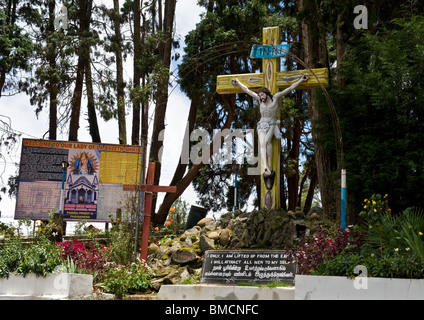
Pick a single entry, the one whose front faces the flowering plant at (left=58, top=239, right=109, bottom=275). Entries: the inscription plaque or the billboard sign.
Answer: the billboard sign

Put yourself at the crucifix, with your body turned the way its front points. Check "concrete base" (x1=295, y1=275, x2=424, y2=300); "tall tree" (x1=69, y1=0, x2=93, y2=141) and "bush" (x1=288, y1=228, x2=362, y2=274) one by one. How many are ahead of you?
2

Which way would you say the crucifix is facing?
toward the camera

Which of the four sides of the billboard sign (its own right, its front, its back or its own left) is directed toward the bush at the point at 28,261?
front

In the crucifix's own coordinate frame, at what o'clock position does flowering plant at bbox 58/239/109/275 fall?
The flowering plant is roughly at 2 o'clock from the crucifix.

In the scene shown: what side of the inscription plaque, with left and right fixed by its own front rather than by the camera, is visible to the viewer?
front

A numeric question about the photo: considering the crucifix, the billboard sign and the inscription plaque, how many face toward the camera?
3

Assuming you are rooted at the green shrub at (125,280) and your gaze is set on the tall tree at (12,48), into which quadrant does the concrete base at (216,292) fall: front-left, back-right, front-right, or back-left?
back-right

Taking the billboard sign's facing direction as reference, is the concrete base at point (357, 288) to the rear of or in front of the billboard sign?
in front
